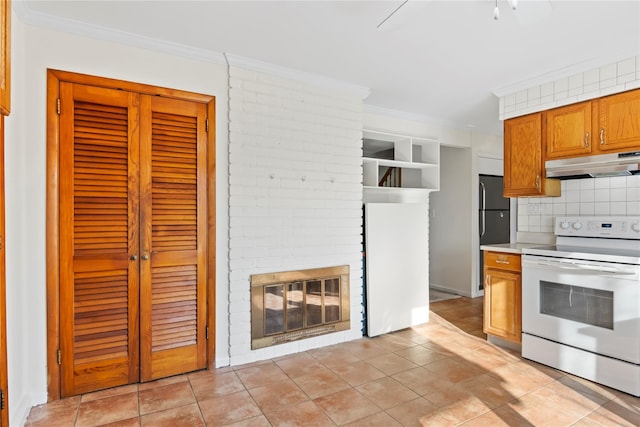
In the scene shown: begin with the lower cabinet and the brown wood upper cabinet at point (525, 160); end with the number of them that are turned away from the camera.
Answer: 0

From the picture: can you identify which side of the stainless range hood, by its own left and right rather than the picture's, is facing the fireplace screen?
front

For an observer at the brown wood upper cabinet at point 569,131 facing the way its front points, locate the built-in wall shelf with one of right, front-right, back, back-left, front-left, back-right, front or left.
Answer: front-right

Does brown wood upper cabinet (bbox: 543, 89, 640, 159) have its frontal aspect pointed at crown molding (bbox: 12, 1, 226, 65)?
yes

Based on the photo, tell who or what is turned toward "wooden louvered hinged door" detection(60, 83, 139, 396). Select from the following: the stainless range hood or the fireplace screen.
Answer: the stainless range hood

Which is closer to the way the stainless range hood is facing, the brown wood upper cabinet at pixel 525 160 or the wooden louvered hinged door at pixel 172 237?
the wooden louvered hinged door

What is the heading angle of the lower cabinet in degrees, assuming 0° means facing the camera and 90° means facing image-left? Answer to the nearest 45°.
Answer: approximately 45°

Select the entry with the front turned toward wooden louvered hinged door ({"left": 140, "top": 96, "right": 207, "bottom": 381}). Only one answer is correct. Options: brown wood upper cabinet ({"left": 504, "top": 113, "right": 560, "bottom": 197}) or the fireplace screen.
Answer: the brown wood upper cabinet

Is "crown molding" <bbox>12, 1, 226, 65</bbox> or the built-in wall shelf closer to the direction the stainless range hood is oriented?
the crown molding

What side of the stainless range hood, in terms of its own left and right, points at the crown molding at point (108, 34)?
front
